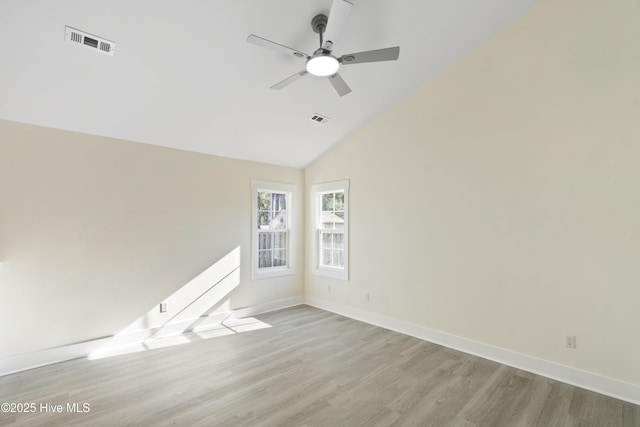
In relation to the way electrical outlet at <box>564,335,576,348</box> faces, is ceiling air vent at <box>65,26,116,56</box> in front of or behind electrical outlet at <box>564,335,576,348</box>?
in front

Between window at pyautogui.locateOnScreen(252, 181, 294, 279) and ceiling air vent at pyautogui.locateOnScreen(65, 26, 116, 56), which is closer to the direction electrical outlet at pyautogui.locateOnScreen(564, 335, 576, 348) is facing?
the ceiling air vent

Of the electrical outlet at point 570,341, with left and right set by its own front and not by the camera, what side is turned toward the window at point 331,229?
right

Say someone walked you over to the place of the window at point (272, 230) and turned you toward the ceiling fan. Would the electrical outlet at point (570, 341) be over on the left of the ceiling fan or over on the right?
left

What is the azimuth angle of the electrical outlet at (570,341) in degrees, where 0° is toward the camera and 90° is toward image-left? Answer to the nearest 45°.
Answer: approximately 0°

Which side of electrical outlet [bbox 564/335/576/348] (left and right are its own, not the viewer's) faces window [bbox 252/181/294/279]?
right
